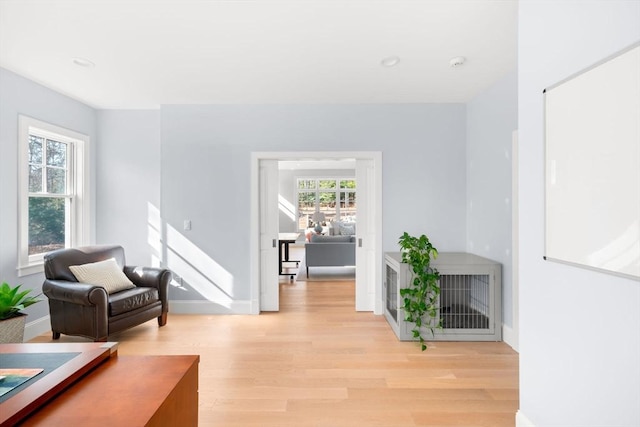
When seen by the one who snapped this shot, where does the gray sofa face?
facing away from the viewer

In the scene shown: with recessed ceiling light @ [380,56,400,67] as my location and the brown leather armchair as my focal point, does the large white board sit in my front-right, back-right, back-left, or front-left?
back-left

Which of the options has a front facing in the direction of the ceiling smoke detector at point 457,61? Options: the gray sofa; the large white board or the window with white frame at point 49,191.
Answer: the window with white frame

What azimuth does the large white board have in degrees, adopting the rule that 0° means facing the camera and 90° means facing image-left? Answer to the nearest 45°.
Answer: approximately 45°

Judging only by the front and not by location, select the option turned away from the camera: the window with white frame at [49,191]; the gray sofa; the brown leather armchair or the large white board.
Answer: the gray sofa

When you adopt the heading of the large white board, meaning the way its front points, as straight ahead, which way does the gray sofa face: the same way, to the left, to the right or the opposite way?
to the right

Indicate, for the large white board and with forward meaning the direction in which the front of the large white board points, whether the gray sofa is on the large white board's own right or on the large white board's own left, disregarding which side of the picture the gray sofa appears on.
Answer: on the large white board's own right

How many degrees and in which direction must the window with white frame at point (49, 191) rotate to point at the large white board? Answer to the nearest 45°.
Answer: approximately 45° to its right

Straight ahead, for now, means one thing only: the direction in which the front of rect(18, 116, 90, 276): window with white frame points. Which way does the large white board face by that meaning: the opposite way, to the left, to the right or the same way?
the opposite way

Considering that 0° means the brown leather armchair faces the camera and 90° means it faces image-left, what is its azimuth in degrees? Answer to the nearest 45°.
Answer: approximately 315°

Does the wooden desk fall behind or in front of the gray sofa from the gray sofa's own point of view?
behind

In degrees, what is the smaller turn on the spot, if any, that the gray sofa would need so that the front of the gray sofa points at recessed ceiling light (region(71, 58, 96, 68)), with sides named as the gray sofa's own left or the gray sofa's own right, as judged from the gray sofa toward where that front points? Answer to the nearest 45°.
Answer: approximately 135° to the gray sofa's own left
